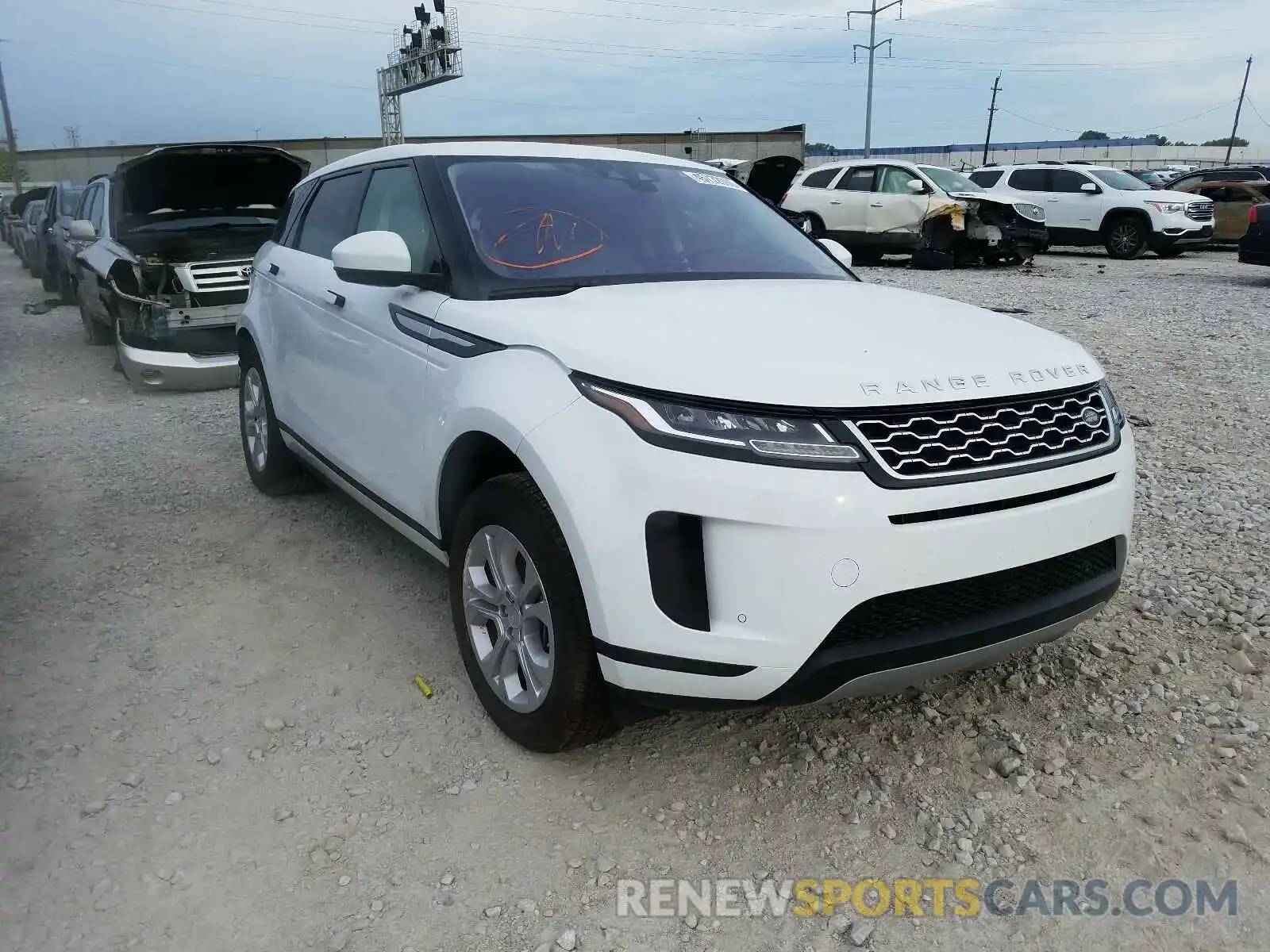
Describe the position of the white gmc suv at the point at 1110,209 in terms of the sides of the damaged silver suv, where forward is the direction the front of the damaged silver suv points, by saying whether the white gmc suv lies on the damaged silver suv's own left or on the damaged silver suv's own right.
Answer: on the damaged silver suv's own left

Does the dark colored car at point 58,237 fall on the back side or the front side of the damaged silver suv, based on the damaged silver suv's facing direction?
on the back side

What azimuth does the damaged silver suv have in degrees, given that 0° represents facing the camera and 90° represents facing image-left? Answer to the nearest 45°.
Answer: approximately 315°

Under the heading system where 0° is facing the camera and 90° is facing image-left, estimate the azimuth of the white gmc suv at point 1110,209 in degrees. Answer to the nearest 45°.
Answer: approximately 315°

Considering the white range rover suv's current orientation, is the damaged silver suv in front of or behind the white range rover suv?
behind

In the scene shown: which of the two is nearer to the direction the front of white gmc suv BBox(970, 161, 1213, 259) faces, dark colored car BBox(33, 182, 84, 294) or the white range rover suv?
the white range rover suv

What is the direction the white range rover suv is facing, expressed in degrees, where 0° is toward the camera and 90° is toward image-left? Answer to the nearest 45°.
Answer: approximately 315°

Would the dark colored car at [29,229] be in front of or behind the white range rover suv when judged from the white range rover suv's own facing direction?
behind

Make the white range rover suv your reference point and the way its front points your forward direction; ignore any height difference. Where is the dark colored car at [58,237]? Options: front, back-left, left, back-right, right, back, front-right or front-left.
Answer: back
